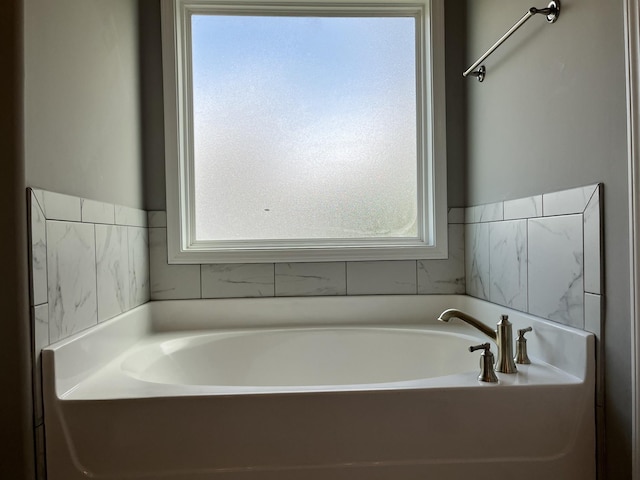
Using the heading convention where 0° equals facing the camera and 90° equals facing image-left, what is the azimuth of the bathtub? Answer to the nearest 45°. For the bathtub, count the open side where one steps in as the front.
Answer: approximately 0°

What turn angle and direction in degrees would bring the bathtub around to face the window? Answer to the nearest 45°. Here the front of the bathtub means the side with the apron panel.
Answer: approximately 180°
